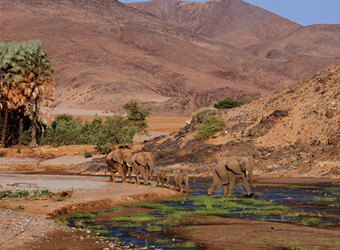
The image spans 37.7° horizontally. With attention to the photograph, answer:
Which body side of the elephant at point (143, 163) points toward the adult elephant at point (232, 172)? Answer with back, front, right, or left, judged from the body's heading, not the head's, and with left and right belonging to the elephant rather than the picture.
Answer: front

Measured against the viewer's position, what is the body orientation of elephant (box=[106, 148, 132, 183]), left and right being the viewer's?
facing the viewer and to the right of the viewer

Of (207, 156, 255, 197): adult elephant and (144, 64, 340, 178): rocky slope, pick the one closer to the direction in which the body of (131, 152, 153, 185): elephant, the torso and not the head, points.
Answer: the adult elephant

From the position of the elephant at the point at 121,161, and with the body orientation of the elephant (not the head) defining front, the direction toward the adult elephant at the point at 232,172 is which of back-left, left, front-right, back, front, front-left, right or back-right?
front

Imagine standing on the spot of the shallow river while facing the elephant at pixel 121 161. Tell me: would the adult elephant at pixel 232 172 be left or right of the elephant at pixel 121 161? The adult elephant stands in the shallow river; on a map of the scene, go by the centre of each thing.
right
